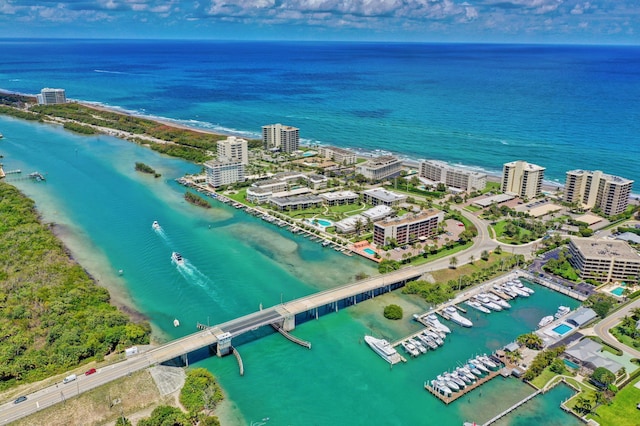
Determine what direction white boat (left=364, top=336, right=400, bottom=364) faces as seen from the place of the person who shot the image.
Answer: facing away from the viewer and to the left of the viewer

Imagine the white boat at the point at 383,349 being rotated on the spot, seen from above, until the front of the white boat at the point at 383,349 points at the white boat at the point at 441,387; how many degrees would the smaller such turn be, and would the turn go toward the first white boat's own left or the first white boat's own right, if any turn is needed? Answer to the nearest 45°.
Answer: approximately 180°

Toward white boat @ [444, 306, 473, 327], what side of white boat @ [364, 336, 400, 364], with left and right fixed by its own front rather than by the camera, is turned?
right

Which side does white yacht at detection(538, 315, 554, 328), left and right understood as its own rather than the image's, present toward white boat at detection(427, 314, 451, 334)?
front

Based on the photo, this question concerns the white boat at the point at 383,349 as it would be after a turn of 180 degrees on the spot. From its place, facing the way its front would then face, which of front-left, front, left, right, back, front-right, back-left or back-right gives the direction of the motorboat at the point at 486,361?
front-left

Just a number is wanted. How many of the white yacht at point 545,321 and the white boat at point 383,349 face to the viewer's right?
0

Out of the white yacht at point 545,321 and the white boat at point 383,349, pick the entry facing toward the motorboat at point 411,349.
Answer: the white yacht

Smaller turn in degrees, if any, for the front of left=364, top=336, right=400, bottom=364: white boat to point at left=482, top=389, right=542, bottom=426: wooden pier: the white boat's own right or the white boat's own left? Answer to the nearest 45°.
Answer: approximately 180°

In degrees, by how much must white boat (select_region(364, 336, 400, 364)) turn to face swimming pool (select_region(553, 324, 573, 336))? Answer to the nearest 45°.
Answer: approximately 135° to its right

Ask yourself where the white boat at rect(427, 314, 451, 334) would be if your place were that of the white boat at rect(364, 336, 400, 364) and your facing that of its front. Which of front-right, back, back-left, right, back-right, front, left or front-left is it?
right

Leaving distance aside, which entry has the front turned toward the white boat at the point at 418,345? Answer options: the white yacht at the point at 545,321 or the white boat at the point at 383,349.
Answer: the white yacht

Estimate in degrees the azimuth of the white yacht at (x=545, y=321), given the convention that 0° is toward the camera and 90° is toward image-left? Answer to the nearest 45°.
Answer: approximately 45°

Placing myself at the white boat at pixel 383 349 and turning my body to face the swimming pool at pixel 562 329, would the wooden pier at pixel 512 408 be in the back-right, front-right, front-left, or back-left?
front-right

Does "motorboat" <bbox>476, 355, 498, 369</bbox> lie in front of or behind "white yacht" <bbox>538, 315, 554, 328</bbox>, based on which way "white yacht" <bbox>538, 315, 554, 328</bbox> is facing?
in front
